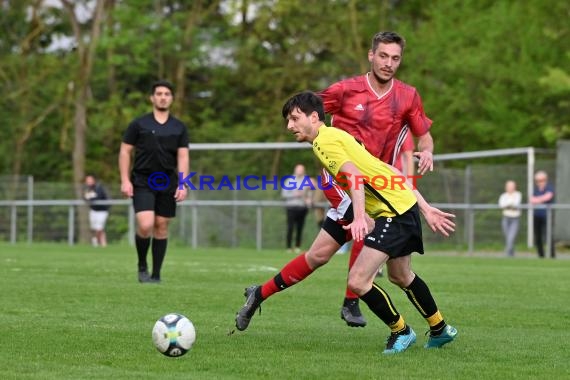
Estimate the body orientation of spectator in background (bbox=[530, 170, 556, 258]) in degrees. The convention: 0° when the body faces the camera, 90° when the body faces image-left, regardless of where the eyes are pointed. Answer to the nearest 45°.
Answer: approximately 45°

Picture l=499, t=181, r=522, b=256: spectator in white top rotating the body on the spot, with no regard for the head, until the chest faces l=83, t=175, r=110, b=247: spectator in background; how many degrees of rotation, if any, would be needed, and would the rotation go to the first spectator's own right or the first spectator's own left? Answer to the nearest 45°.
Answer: approximately 90° to the first spectator's own right

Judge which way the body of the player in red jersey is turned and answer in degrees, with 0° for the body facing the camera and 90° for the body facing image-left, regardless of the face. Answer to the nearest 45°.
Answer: approximately 0°

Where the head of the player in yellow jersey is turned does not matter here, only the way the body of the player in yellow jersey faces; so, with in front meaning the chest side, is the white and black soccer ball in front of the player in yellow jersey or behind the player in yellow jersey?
in front

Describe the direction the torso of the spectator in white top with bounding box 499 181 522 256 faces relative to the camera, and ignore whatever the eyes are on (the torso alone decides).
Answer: toward the camera

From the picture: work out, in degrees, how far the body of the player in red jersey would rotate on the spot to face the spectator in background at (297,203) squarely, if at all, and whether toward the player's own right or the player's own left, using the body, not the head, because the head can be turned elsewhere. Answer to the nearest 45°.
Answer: approximately 180°

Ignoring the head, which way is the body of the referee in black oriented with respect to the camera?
toward the camera

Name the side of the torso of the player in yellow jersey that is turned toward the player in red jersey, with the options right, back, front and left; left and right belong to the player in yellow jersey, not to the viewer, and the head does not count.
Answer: right

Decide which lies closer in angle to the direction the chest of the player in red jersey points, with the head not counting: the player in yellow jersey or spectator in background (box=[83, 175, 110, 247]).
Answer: the player in yellow jersey

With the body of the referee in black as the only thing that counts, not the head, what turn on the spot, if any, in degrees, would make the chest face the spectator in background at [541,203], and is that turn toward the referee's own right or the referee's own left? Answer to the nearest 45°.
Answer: approximately 135° to the referee's own left

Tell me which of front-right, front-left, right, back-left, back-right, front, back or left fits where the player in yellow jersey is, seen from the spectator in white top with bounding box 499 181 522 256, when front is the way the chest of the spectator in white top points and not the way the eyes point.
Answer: front

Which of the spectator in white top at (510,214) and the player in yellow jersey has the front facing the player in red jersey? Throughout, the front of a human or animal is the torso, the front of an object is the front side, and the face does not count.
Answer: the spectator in white top

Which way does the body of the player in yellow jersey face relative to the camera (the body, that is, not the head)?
to the viewer's left

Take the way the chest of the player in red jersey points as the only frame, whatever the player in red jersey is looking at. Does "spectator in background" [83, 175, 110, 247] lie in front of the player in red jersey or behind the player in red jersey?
behind

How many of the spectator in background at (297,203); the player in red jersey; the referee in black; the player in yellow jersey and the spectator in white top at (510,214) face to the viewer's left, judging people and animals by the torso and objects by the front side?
1
